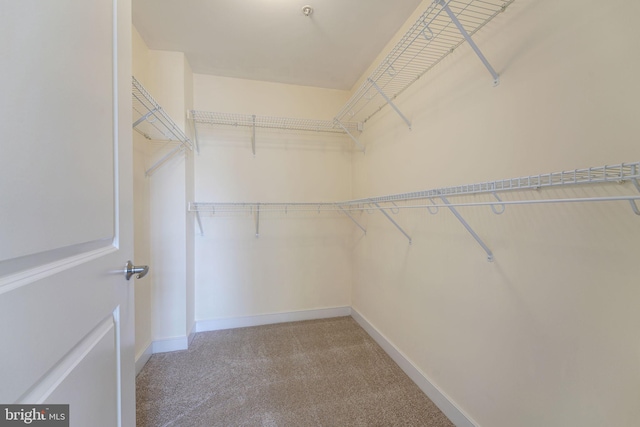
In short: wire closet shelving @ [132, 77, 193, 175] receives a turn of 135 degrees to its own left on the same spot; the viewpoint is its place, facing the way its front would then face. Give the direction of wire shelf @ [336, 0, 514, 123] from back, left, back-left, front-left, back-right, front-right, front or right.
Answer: back

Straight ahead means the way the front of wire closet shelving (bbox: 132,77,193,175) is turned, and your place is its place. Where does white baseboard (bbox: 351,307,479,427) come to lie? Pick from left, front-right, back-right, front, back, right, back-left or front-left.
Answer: front-right

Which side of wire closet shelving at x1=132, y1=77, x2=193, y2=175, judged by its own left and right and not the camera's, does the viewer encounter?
right

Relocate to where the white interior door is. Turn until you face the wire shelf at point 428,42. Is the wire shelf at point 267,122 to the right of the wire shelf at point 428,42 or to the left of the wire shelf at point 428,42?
left

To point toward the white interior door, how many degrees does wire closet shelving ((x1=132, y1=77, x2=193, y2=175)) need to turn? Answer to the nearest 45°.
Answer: approximately 90° to its right
